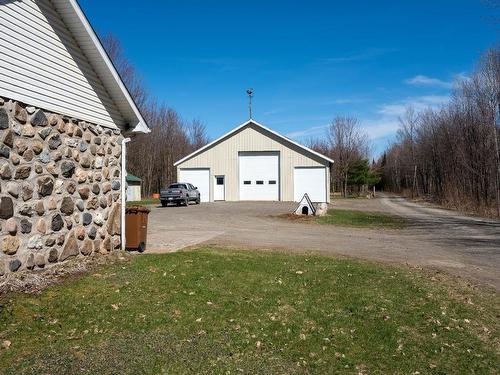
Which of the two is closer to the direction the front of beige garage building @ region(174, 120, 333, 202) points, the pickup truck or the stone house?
the stone house

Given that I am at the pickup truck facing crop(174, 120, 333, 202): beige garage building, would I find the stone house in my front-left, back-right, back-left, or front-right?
back-right

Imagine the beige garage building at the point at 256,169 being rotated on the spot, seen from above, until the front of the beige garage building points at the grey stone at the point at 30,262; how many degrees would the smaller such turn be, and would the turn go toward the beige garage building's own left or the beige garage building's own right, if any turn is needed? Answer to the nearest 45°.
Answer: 0° — it already faces it

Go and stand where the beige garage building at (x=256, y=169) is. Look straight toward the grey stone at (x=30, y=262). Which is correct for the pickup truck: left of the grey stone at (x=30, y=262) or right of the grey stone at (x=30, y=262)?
right

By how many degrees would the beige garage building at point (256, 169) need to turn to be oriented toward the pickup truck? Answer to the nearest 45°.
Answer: approximately 45° to its right

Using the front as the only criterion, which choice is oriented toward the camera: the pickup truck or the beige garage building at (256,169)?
the beige garage building

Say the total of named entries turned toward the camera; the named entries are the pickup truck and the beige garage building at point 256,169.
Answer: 1

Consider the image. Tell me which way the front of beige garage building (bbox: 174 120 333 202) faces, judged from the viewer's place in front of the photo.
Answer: facing the viewer

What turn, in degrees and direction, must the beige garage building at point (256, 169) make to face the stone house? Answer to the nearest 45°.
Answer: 0° — it already faces it

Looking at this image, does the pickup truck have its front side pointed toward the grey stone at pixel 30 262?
no

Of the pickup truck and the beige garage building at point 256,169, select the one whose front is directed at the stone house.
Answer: the beige garage building

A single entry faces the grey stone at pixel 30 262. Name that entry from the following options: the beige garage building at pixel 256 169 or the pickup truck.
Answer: the beige garage building
